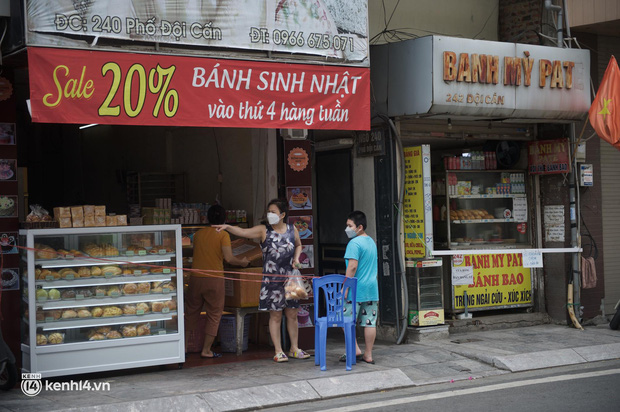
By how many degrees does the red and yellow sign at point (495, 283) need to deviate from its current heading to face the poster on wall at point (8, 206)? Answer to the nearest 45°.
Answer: approximately 45° to its right

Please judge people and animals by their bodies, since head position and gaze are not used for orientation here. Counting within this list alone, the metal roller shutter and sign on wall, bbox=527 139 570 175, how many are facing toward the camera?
2

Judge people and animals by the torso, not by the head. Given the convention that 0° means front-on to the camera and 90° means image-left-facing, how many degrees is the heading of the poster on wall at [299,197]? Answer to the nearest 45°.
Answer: approximately 0°

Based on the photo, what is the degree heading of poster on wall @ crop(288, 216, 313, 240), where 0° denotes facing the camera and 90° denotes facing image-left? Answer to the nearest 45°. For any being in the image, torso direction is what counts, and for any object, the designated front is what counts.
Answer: approximately 0°

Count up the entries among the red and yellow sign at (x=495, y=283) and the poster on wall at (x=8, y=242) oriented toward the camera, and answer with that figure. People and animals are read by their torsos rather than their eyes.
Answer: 2

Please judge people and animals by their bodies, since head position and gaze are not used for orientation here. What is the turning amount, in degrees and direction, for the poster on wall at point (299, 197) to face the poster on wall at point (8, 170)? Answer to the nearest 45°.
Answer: approximately 45° to its right

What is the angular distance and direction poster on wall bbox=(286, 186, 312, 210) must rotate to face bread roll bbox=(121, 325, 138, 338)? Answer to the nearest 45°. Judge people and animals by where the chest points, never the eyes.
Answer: approximately 45° to its right
